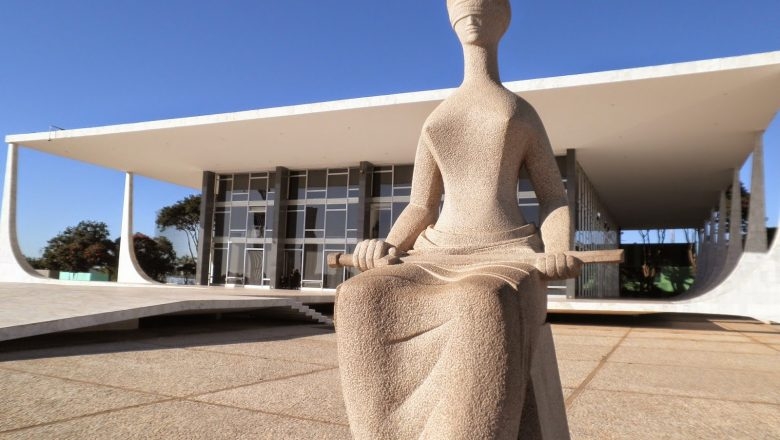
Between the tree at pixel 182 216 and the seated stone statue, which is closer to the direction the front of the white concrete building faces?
the seated stone statue

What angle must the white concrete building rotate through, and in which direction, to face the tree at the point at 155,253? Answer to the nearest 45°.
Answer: approximately 90° to its right

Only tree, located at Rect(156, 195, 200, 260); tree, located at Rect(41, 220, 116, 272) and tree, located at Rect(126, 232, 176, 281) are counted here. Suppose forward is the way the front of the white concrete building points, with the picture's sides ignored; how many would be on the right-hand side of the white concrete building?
3

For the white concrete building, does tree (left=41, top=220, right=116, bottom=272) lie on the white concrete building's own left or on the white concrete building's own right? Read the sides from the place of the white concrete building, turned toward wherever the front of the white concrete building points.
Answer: on the white concrete building's own right

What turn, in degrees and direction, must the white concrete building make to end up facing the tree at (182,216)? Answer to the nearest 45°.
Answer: approximately 90° to its right

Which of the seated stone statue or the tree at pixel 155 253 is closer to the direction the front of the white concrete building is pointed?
the seated stone statue

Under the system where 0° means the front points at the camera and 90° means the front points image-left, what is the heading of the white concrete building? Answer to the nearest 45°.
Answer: approximately 45°
